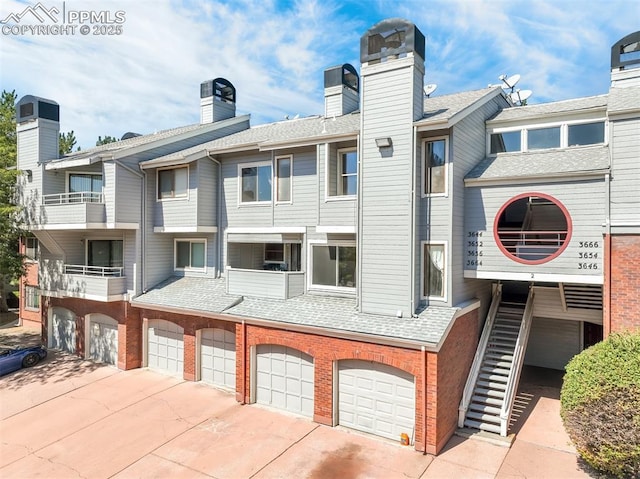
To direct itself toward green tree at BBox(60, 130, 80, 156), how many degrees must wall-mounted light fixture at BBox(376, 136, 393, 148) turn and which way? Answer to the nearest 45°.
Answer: approximately 90° to its right

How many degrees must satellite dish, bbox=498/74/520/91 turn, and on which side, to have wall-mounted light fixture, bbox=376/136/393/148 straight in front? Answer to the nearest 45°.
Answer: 0° — it already faces it

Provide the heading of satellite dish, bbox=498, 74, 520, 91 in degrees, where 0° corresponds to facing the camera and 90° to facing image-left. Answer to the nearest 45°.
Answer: approximately 45°

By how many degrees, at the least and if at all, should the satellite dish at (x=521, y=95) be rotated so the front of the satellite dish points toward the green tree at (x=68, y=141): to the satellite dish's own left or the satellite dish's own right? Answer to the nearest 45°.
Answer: approximately 45° to the satellite dish's own right

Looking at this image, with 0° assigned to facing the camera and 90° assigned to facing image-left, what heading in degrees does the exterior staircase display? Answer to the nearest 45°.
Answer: approximately 45°

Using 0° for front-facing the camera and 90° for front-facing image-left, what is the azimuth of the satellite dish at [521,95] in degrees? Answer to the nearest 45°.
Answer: approximately 45°
